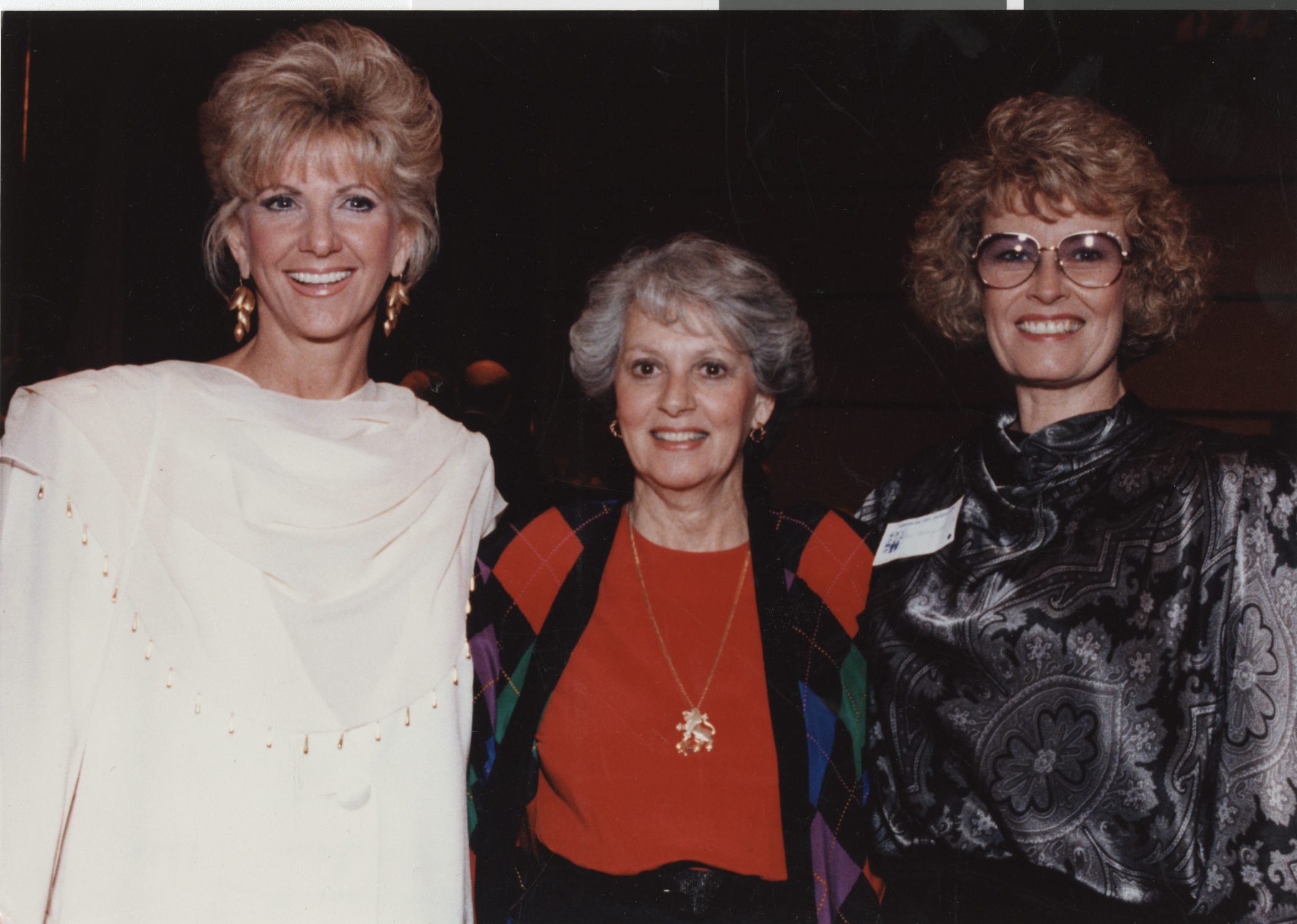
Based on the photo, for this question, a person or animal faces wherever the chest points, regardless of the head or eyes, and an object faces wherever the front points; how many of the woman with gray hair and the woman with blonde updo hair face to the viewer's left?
0

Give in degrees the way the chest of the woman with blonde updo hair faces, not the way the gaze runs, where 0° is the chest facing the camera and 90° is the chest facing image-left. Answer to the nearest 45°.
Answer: approximately 315°

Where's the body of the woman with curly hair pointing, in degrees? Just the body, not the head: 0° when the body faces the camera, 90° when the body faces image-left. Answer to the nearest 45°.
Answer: approximately 45°

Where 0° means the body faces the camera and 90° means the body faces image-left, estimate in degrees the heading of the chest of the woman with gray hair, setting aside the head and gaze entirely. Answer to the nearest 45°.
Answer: approximately 0°

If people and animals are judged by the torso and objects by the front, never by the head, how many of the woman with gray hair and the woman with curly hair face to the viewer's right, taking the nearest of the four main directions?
0
